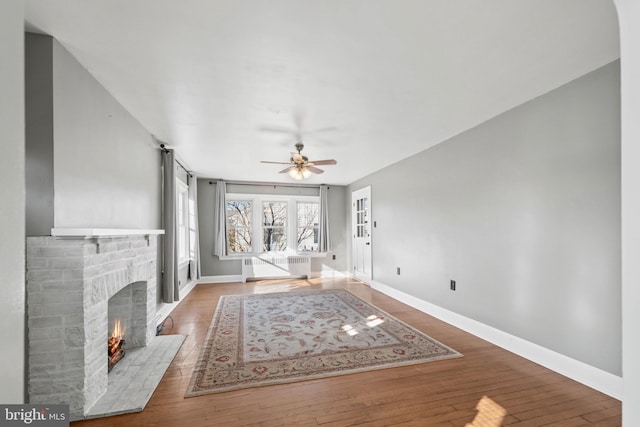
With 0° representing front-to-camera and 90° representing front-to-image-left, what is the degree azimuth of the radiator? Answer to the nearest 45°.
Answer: approximately 0°

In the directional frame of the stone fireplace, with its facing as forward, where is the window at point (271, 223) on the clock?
The window is roughly at 9 o'clock from the stone fireplace.

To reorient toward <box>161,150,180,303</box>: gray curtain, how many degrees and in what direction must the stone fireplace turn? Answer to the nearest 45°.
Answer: approximately 90° to its left

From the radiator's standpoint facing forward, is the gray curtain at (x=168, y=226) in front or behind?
in front

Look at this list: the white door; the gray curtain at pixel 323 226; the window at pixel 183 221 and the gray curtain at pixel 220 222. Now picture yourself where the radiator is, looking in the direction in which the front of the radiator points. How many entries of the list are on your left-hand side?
2

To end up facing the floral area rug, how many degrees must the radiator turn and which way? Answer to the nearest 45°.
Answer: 0° — it already faces it

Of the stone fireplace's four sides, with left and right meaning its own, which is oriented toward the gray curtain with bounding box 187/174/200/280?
left

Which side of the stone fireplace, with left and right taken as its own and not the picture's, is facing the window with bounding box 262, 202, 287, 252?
left

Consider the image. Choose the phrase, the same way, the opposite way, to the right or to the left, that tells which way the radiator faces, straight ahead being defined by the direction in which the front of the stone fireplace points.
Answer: to the right

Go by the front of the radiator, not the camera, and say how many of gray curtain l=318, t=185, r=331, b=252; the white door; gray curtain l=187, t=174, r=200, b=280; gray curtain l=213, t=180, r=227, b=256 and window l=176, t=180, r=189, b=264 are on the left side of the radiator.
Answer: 2

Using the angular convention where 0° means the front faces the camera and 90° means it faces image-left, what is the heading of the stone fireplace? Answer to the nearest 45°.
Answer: approximately 315°

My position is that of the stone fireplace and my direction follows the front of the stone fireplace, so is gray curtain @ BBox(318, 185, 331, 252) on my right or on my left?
on my left
